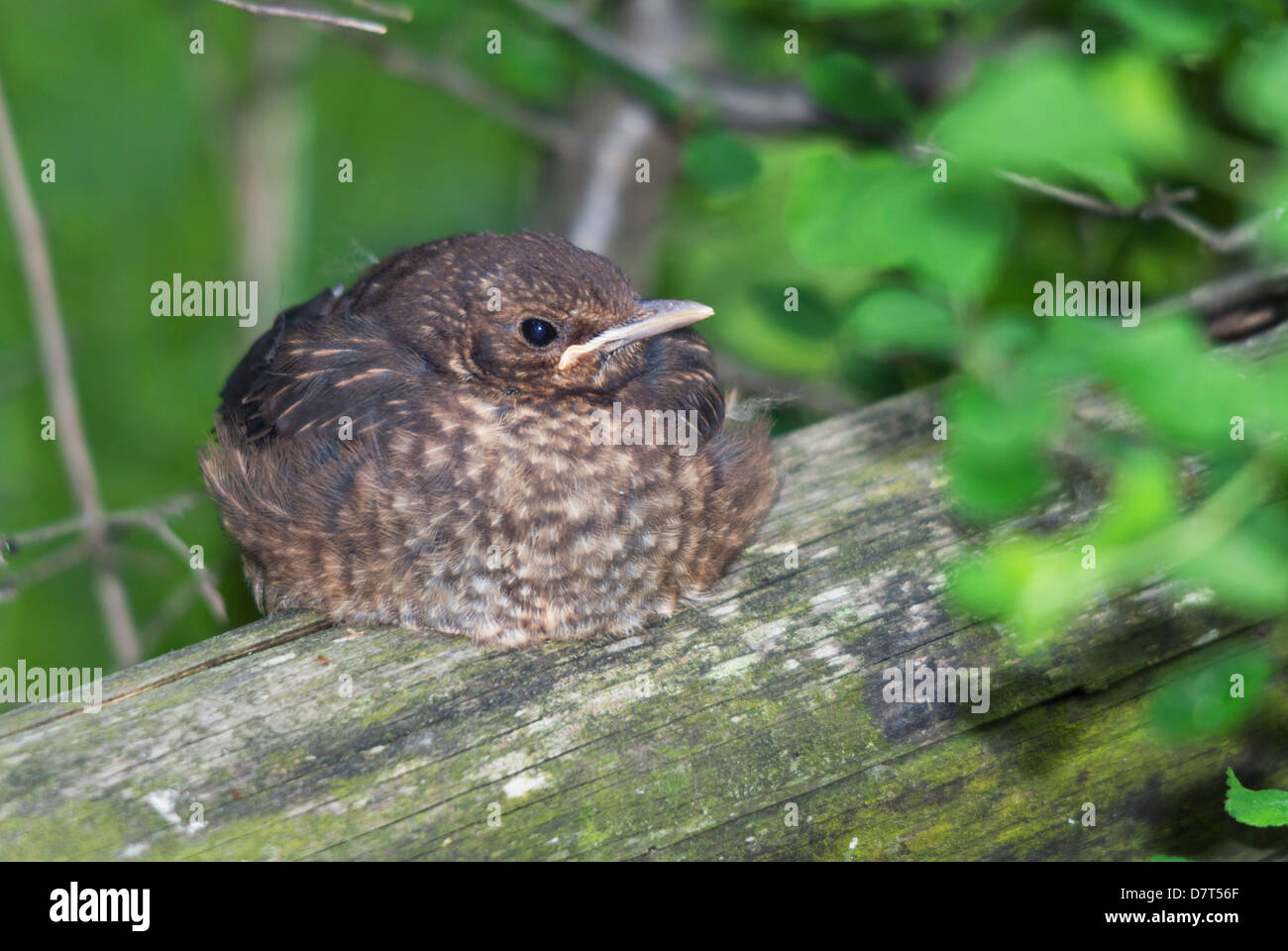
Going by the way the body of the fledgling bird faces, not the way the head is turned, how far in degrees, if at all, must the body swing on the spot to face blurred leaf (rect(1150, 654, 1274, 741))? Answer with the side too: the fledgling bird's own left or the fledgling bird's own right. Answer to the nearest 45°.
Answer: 0° — it already faces it

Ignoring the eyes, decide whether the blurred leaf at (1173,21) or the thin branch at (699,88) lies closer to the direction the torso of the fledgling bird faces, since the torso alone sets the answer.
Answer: the blurred leaf

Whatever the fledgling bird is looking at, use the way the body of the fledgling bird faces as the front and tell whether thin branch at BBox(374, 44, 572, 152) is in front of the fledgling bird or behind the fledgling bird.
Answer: behind

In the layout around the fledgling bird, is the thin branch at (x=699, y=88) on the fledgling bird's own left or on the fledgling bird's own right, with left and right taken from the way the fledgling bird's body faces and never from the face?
on the fledgling bird's own left

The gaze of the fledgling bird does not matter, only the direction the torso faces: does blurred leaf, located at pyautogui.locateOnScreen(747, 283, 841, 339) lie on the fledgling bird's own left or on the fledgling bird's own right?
on the fledgling bird's own left
